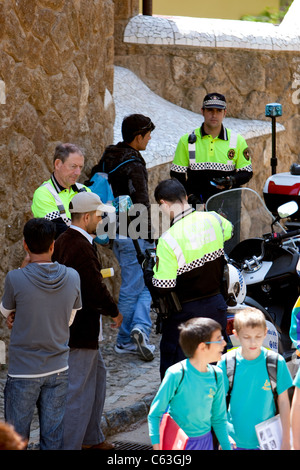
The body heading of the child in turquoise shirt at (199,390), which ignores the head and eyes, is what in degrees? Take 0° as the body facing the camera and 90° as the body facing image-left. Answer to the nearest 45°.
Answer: approximately 315°

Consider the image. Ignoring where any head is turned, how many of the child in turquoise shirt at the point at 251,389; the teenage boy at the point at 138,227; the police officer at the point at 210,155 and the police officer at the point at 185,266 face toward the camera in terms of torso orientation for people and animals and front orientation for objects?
2

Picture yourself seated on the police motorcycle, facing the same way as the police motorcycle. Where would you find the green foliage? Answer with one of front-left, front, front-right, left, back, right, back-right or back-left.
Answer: back-right

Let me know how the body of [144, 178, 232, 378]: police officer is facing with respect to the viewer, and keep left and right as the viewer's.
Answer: facing away from the viewer and to the left of the viewer

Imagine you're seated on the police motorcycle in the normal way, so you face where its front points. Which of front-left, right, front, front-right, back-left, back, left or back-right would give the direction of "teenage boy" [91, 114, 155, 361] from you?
front

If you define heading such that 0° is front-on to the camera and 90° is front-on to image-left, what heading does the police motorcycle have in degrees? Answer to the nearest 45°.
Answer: approximately 45°

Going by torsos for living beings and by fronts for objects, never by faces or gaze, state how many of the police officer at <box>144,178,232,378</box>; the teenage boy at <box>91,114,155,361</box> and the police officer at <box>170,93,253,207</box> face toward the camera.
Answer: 1

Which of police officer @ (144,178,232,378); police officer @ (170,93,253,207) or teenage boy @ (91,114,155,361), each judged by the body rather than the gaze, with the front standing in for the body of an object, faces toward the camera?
police officer @ (170,93,253,207)

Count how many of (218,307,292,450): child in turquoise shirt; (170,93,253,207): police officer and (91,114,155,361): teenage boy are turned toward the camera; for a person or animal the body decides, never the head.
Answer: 2

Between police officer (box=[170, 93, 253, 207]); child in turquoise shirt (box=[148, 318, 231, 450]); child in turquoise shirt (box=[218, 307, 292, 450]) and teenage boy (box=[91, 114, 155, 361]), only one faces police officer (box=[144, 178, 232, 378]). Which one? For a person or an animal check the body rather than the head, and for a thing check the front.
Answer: police officer (box=[170, 93, 253, 207])

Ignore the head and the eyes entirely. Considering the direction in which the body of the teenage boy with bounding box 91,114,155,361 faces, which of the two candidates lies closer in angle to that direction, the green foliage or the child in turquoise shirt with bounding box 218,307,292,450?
the green foliage

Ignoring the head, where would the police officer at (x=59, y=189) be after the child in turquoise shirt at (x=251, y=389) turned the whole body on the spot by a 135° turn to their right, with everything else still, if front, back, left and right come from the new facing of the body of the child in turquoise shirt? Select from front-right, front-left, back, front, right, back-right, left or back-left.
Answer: front

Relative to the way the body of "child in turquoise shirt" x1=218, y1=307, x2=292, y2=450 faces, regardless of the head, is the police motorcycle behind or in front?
behind

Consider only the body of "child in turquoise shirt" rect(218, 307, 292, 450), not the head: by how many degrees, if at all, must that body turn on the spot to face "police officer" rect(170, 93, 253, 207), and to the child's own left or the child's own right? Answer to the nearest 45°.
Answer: approximately 180°

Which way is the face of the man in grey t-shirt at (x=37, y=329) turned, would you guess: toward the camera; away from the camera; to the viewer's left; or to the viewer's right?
away from the camera

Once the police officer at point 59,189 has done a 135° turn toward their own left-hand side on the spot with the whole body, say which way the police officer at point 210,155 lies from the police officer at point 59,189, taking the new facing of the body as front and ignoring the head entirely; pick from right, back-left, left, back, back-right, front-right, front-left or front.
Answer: front-right
